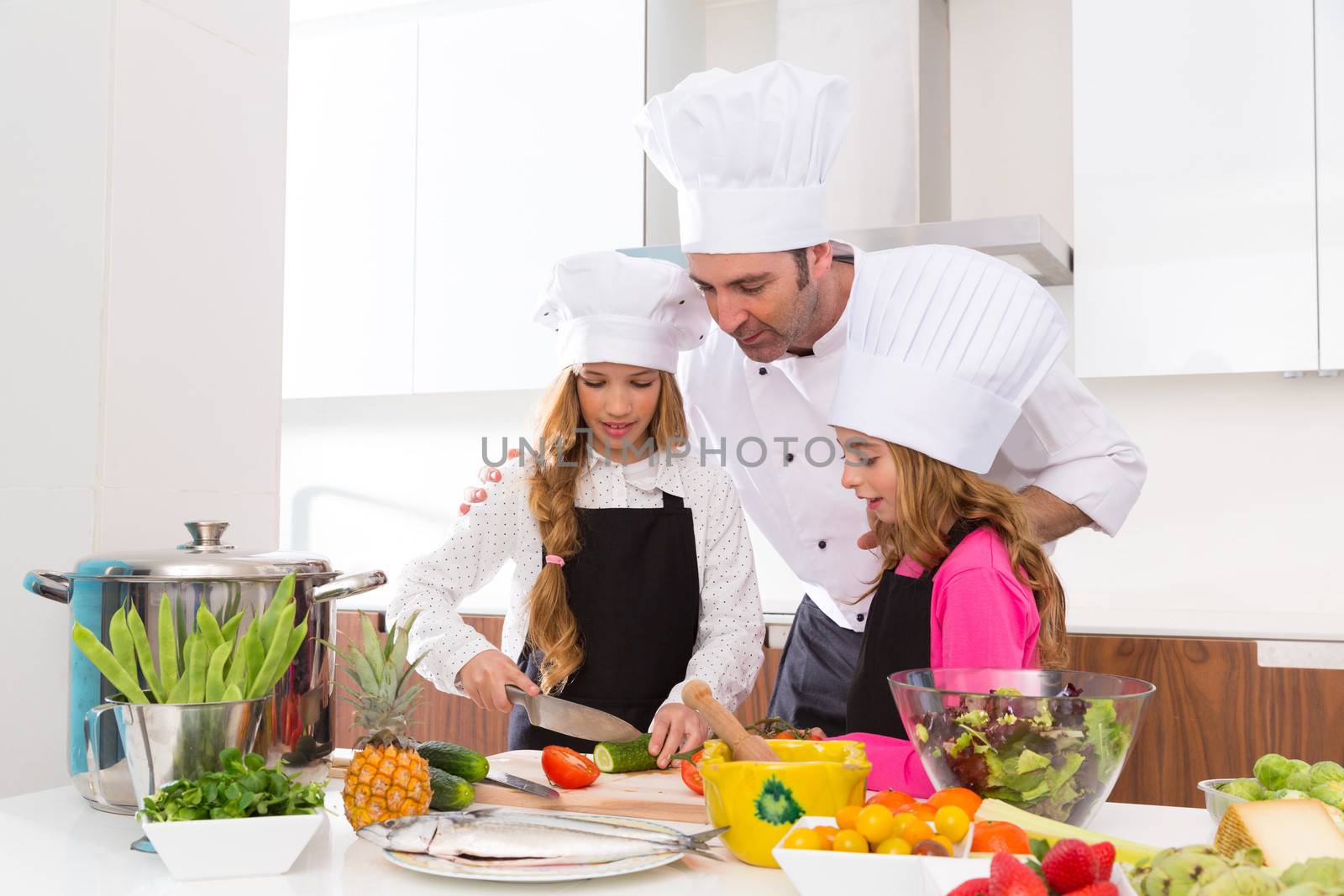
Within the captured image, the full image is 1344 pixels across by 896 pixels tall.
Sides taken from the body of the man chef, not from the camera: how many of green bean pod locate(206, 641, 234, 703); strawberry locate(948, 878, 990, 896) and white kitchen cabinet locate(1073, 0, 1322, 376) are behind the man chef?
1

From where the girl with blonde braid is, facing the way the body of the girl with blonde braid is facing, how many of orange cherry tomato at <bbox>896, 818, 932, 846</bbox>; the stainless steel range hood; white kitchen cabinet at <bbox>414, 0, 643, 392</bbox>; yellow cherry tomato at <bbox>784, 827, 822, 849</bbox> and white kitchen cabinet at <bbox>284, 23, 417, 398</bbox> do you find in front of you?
2

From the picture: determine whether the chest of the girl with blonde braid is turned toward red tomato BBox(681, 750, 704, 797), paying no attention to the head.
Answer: yes

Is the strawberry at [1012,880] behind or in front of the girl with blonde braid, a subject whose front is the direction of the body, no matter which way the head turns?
in front

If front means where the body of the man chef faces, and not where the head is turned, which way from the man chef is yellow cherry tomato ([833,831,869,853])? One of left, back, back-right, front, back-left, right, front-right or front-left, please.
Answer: front-left

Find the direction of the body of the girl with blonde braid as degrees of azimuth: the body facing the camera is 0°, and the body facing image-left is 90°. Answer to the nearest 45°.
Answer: approximately 0°

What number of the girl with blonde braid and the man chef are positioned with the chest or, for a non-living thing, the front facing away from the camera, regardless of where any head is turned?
0

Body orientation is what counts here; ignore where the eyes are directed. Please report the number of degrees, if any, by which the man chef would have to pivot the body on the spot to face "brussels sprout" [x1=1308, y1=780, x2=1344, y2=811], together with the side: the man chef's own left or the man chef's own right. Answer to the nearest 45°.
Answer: approximately 90° to the man chef's own left

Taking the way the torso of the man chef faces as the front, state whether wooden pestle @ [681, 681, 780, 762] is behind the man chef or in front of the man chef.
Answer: in front
